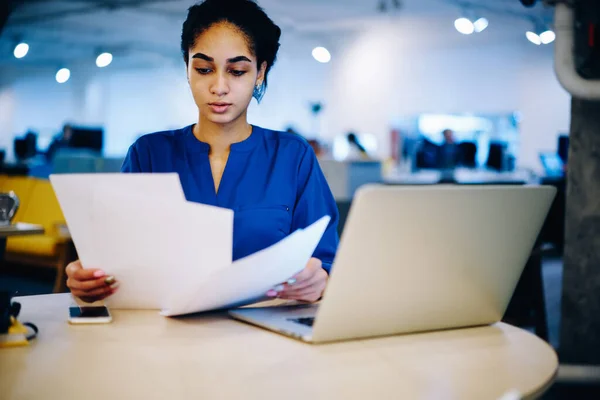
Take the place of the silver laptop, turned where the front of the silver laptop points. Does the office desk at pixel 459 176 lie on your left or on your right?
on your right

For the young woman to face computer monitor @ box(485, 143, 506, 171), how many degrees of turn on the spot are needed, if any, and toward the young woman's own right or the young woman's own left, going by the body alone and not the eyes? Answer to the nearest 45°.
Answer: approximately 135° to the young woman's own left

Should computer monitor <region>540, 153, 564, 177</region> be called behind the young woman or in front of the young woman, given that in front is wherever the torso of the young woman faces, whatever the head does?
behind

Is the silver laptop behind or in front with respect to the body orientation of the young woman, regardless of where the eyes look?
in front

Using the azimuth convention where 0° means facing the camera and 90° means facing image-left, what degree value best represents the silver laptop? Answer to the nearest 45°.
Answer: approximately 135°

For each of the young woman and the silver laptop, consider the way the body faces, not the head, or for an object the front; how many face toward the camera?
1

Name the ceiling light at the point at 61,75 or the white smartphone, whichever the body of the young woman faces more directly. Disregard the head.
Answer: the white smartphone

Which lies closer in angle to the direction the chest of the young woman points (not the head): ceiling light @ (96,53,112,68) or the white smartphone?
the white smartphone

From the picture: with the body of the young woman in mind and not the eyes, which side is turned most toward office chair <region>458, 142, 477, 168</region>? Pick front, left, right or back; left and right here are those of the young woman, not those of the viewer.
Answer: back

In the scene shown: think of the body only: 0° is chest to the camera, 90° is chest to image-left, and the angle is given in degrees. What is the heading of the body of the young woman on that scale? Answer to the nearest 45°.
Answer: approximately 0°

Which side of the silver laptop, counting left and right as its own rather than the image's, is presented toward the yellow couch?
front

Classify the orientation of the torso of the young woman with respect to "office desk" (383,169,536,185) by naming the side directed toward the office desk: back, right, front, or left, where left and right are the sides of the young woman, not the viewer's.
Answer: back
